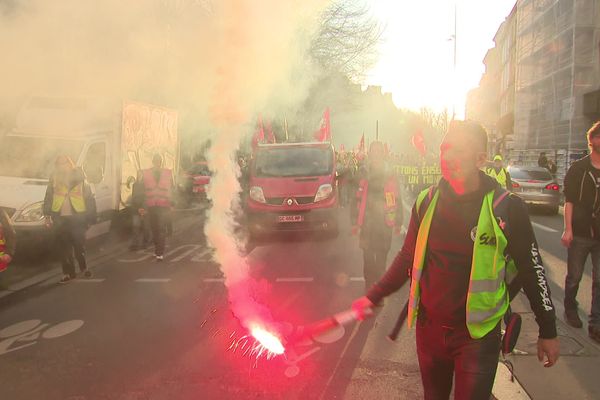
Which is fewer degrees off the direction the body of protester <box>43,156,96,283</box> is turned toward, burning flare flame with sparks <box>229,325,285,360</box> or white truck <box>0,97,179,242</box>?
the burning flare flame with sparks

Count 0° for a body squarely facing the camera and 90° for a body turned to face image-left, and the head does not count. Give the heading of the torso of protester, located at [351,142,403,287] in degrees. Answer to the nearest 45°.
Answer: approximately 0°

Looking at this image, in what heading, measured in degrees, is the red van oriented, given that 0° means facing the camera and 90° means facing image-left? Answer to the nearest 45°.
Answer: approximately 0°

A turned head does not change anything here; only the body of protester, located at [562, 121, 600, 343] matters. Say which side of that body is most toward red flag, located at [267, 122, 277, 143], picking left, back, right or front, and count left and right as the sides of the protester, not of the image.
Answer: back

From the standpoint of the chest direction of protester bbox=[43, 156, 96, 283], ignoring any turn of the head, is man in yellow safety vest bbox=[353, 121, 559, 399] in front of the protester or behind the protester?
in front

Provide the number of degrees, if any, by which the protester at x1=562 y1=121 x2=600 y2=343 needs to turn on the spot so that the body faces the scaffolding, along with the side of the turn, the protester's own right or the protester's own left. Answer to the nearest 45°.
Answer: approximately 135° to the protester's own left

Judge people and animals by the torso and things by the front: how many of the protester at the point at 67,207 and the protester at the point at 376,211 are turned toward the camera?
2

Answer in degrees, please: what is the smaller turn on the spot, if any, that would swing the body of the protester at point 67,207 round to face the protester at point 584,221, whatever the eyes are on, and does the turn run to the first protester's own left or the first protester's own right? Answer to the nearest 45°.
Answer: approximately 45° to the first protester's own left

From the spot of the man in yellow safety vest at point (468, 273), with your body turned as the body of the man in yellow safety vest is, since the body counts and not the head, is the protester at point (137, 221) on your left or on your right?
on your right
